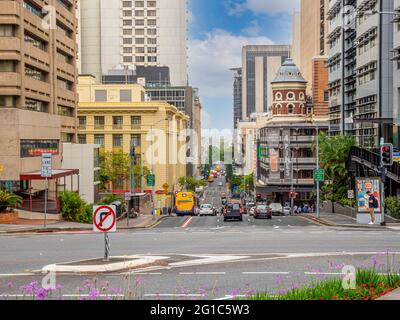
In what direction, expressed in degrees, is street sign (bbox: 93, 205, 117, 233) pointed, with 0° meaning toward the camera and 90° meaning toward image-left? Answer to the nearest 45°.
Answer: approximately 0°

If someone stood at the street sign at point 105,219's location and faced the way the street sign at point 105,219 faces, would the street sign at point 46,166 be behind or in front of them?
behind

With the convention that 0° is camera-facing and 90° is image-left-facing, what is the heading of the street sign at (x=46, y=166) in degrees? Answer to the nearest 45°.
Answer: approximately 0°

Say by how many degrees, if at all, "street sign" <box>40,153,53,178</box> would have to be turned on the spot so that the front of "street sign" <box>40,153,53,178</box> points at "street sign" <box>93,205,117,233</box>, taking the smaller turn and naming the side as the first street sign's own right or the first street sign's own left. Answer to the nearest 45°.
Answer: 0° — it already faces it

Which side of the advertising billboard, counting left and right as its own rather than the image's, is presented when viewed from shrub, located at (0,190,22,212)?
right
